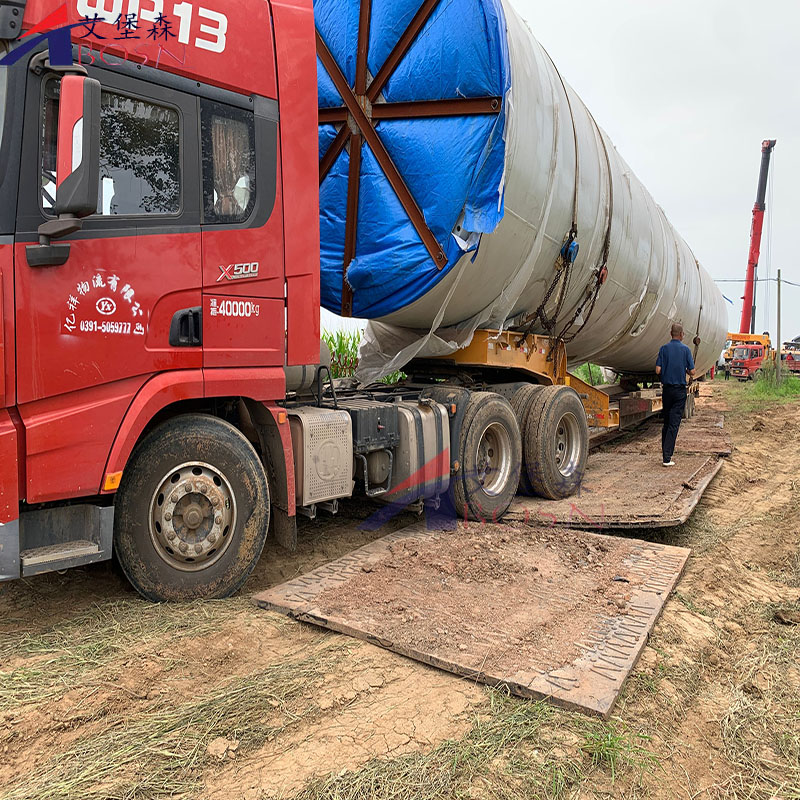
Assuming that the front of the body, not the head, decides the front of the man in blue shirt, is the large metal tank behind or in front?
behind
